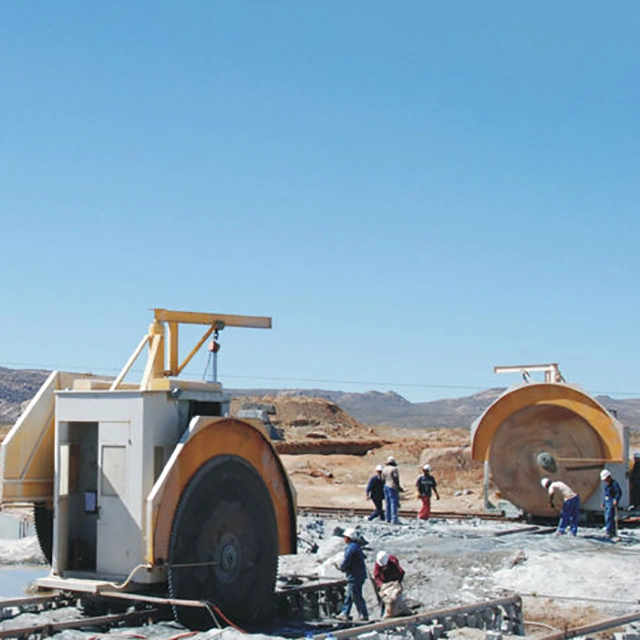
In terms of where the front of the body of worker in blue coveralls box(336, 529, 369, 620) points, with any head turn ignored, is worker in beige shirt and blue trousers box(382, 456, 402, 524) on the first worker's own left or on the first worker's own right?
on the first worker's own right

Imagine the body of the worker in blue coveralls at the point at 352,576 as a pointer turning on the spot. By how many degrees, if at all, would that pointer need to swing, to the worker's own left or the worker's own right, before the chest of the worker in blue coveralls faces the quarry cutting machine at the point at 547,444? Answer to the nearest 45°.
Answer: approximately 135° to the worker's own right

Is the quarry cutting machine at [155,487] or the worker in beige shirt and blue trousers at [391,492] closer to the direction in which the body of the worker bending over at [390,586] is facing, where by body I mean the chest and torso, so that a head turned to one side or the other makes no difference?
the quarry cutting machine

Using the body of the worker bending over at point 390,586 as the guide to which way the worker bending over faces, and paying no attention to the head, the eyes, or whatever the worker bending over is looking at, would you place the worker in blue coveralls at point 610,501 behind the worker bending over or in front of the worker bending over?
behind

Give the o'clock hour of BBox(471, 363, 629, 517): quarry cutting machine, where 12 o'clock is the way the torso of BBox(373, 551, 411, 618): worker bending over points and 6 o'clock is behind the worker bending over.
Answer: The quarry cutting machine is roughly at 5 o'clock from the worker bending over.

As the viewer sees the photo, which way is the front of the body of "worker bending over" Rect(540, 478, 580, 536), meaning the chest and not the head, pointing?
to the viewer's left

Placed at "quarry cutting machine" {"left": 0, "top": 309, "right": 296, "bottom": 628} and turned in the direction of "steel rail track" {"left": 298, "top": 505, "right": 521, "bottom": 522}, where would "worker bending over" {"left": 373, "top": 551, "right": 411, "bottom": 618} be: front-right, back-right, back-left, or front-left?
front-right

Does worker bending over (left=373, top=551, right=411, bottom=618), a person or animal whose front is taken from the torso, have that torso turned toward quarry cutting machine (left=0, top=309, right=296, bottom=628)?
yes

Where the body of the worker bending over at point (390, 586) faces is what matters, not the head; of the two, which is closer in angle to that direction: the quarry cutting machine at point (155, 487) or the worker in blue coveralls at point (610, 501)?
the quarry cutting machine

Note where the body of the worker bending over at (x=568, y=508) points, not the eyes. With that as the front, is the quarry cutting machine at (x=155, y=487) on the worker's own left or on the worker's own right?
on the worker's own left

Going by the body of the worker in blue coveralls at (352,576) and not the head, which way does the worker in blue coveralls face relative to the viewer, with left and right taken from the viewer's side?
facing to the left of the viewer

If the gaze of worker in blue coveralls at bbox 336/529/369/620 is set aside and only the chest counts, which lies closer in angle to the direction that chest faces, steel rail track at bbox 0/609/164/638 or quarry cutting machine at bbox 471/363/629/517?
the steel rail track
